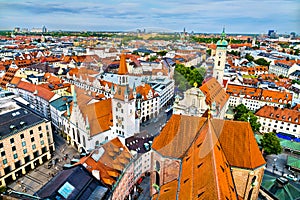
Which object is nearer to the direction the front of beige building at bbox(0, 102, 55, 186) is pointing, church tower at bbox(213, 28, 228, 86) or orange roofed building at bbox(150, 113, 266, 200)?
the orange roofed building

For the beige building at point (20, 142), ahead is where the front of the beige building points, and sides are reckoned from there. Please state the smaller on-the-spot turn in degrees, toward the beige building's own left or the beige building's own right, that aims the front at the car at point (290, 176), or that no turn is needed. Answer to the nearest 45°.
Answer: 0° — it already faces it

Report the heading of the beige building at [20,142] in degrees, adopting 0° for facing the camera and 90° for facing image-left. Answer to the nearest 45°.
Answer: approximately 315°

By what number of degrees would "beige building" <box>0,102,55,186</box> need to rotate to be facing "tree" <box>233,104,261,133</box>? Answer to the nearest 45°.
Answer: approximately 45° to its left
